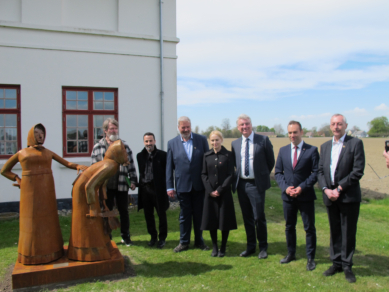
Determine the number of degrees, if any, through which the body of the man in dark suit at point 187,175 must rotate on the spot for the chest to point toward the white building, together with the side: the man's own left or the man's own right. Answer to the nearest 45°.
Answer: approximately 135° to the man's own right

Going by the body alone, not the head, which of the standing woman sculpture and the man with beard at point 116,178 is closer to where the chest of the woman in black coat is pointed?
the standing woman sculpture

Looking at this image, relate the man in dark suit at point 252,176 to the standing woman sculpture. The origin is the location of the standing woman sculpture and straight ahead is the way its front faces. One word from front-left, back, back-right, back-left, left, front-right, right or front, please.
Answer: front-left

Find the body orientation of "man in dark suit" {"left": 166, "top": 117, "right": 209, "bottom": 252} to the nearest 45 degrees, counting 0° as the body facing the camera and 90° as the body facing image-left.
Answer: approximately 0°

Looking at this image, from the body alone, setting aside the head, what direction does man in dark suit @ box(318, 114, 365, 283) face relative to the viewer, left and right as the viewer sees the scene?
facing the viewer and to the left of the viewer

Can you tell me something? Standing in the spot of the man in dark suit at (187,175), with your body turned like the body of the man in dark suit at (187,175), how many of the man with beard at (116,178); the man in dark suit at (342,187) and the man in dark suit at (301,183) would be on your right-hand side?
1

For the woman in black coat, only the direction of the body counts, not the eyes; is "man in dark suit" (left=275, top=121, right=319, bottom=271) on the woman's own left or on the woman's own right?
on the woman's own left

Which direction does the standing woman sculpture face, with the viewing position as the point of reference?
facing the viewer and to the right of the viewer

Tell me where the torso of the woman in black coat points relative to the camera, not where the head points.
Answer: toward the camera
